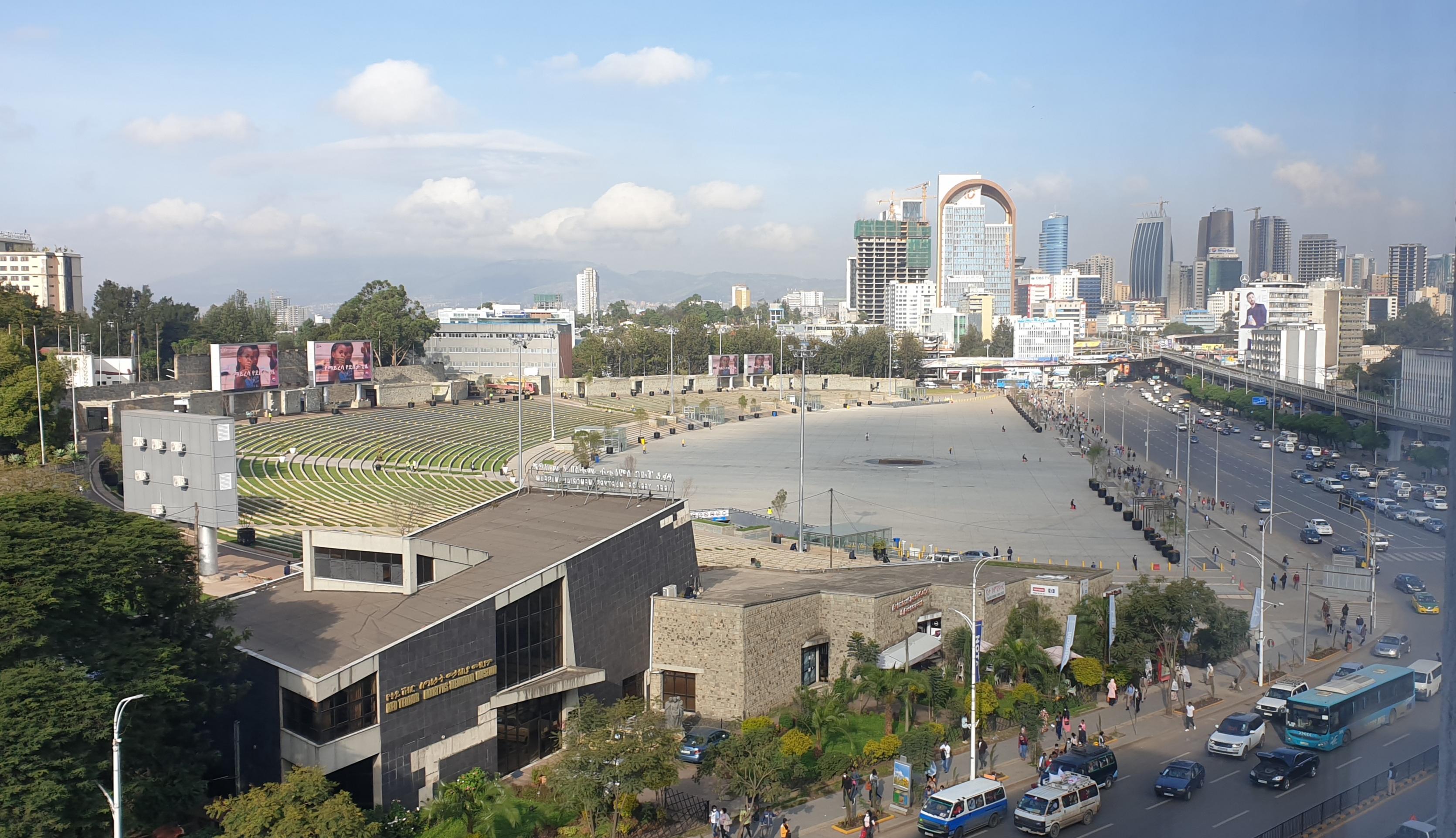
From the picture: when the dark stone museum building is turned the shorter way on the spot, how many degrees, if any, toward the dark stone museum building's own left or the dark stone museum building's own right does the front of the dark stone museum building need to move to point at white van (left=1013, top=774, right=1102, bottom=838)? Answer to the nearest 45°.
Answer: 0° — it already faces it

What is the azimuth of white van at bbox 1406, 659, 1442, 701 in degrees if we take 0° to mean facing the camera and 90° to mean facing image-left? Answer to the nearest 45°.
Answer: approximately 45°

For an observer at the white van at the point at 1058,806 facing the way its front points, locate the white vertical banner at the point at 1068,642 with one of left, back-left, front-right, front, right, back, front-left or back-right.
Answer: back-right

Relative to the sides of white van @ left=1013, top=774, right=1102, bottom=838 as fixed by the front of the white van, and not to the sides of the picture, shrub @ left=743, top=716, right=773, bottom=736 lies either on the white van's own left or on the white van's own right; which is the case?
on the white van's own right

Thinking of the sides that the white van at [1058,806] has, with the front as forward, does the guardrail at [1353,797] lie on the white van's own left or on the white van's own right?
on the white van's own left

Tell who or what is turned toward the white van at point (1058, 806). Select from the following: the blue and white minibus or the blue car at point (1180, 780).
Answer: the blue car
